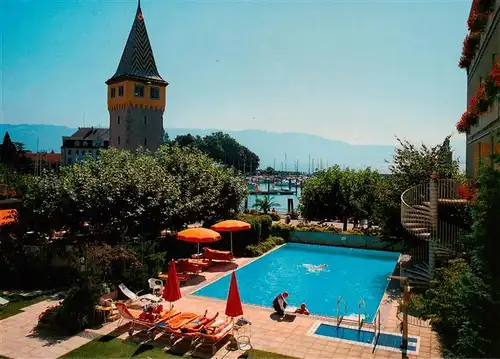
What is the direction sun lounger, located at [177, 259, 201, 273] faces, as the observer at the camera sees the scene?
facing to the right of the viewer

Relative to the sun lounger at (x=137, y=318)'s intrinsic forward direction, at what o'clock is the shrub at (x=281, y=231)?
The shrub is roughly at 10 o'clock from the sun lounger.

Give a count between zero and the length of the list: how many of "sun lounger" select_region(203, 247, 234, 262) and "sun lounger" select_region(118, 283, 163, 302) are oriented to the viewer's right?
2

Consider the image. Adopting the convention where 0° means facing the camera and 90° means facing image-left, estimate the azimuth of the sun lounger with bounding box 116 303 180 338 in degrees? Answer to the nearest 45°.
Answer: approximately 270°

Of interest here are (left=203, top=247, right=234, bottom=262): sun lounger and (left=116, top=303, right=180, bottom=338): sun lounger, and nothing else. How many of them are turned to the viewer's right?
2

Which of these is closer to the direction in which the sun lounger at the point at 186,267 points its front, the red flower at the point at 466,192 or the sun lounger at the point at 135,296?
the red flower

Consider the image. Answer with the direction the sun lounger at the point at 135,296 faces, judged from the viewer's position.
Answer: facing to the right of the viewer

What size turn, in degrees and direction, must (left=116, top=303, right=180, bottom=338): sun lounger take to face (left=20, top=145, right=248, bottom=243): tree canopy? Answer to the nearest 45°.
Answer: approximately 90° to its left
